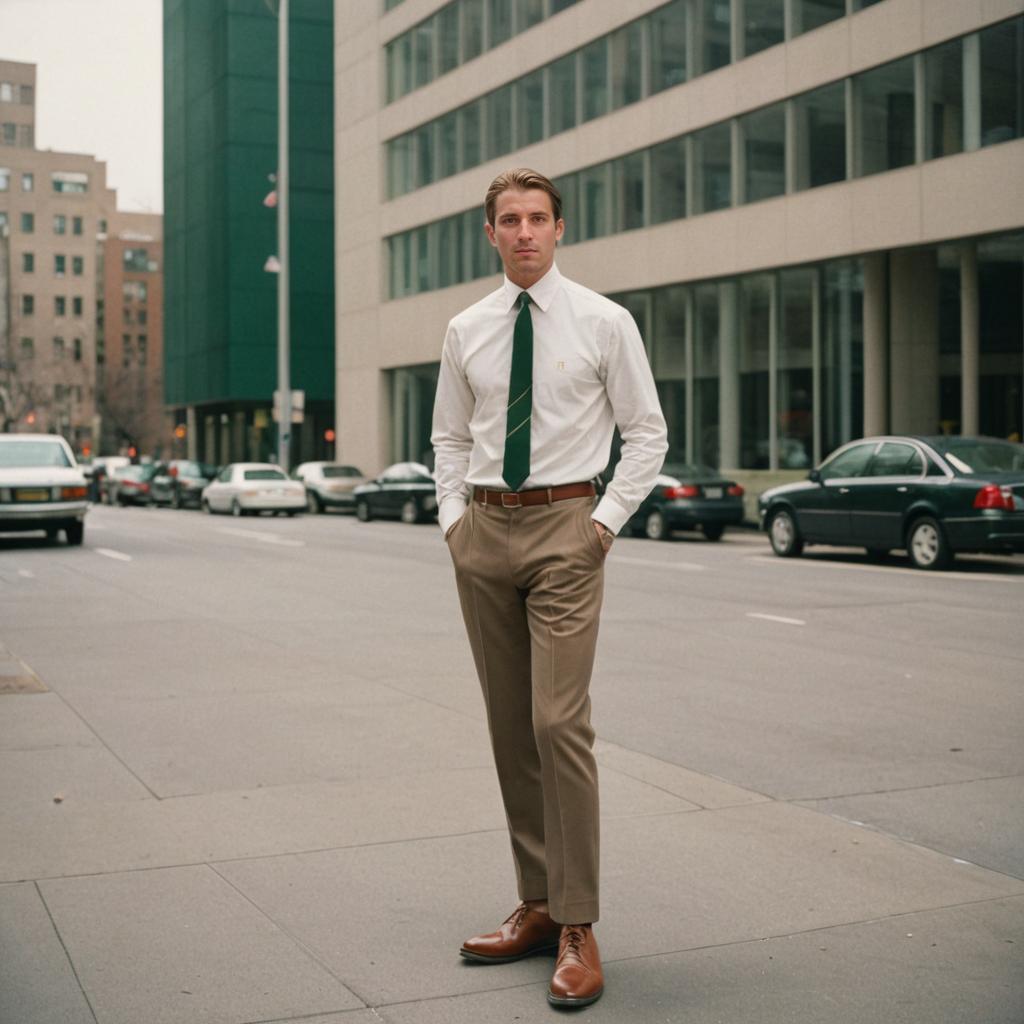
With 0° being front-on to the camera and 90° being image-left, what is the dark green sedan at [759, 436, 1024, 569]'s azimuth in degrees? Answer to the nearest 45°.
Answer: approximately 135°

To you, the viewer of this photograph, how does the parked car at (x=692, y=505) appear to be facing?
facing away from the viewer and to the left of the viewer

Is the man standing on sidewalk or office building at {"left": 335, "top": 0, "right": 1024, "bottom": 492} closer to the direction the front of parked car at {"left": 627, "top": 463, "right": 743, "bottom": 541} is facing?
the office building

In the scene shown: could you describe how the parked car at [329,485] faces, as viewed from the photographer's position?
facing away from the viewer and to the left of the viewer

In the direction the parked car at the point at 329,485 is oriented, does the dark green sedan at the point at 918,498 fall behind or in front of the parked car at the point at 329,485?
behind

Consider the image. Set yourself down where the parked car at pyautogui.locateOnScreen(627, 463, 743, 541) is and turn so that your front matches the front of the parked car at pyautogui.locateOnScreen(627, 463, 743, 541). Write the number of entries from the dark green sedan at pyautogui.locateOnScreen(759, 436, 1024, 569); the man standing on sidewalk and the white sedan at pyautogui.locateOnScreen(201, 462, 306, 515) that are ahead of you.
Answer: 1

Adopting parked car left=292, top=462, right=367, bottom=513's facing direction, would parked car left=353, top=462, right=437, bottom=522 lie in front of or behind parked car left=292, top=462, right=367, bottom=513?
behind

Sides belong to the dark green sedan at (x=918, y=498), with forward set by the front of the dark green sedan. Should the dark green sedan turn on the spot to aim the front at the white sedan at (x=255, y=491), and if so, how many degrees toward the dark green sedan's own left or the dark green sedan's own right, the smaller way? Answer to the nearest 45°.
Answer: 0° — it already faces it

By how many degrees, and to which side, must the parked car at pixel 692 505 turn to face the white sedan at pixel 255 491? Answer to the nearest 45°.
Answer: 0° — it already faces it

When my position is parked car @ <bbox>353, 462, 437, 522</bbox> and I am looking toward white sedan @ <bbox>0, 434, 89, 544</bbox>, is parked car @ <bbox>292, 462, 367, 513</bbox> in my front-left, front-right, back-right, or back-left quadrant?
back-right

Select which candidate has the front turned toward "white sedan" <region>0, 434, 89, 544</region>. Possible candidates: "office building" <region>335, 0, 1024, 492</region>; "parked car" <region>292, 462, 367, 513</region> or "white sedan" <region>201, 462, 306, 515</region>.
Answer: the office building
